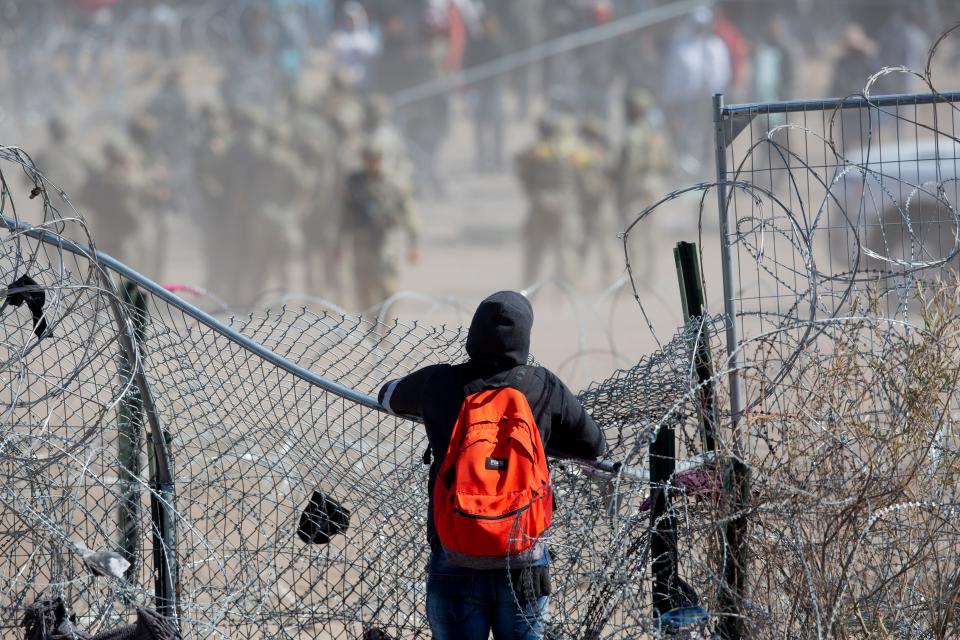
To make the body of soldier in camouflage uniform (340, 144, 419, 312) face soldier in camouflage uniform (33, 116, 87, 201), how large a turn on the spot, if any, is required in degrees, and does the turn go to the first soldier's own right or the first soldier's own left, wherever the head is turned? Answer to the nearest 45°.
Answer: approximately 135° to the first soldier's own right

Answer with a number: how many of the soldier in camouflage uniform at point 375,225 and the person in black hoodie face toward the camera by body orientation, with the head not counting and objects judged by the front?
1

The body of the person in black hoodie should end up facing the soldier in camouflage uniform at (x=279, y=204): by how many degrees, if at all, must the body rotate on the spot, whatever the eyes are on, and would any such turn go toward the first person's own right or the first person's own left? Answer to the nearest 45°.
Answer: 0° — they already face them

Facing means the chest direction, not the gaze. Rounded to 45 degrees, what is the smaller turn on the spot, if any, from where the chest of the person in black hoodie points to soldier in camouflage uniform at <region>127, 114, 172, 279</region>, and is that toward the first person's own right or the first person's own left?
approximately 45° to the first person's own left

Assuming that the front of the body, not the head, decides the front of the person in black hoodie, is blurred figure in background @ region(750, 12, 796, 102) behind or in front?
in front

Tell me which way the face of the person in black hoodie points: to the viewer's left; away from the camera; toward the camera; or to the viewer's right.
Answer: away from the camera

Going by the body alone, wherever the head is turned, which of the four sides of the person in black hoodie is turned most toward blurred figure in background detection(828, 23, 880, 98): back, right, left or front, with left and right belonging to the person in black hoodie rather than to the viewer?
front

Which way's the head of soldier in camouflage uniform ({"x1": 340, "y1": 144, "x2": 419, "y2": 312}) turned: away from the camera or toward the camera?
toward the camera

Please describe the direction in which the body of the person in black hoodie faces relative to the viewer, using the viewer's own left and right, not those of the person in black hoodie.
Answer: facing away from the viewer

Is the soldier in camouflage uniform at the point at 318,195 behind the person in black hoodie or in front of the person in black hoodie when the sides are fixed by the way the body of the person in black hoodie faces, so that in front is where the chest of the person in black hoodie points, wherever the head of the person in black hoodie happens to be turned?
in front

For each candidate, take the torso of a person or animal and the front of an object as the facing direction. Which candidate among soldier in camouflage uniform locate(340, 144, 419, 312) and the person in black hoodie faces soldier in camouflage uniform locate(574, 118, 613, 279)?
the person in black hoodie

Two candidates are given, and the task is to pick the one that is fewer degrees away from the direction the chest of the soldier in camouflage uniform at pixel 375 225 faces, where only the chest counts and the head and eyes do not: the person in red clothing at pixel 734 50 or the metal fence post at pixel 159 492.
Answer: the metal fence post

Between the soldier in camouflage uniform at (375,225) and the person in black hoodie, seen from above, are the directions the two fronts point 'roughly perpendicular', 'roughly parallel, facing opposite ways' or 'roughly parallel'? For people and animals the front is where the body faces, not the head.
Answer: roughly parallel, facing opposite ways

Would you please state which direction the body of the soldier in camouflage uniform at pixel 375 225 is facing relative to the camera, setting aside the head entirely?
toward the camera

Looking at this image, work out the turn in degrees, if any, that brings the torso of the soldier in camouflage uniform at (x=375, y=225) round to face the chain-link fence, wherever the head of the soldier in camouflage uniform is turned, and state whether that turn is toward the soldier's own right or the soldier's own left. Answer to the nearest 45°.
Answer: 0° — they already face it

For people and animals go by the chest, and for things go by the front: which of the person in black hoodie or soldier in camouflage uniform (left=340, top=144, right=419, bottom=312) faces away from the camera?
the person in black hoodie

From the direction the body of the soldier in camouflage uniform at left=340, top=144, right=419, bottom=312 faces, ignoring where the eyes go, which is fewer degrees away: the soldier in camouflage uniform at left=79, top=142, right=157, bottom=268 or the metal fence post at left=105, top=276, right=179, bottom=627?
the metal fence post

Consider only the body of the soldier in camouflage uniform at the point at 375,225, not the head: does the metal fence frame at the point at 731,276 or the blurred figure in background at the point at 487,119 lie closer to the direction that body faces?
the metal fence frame
